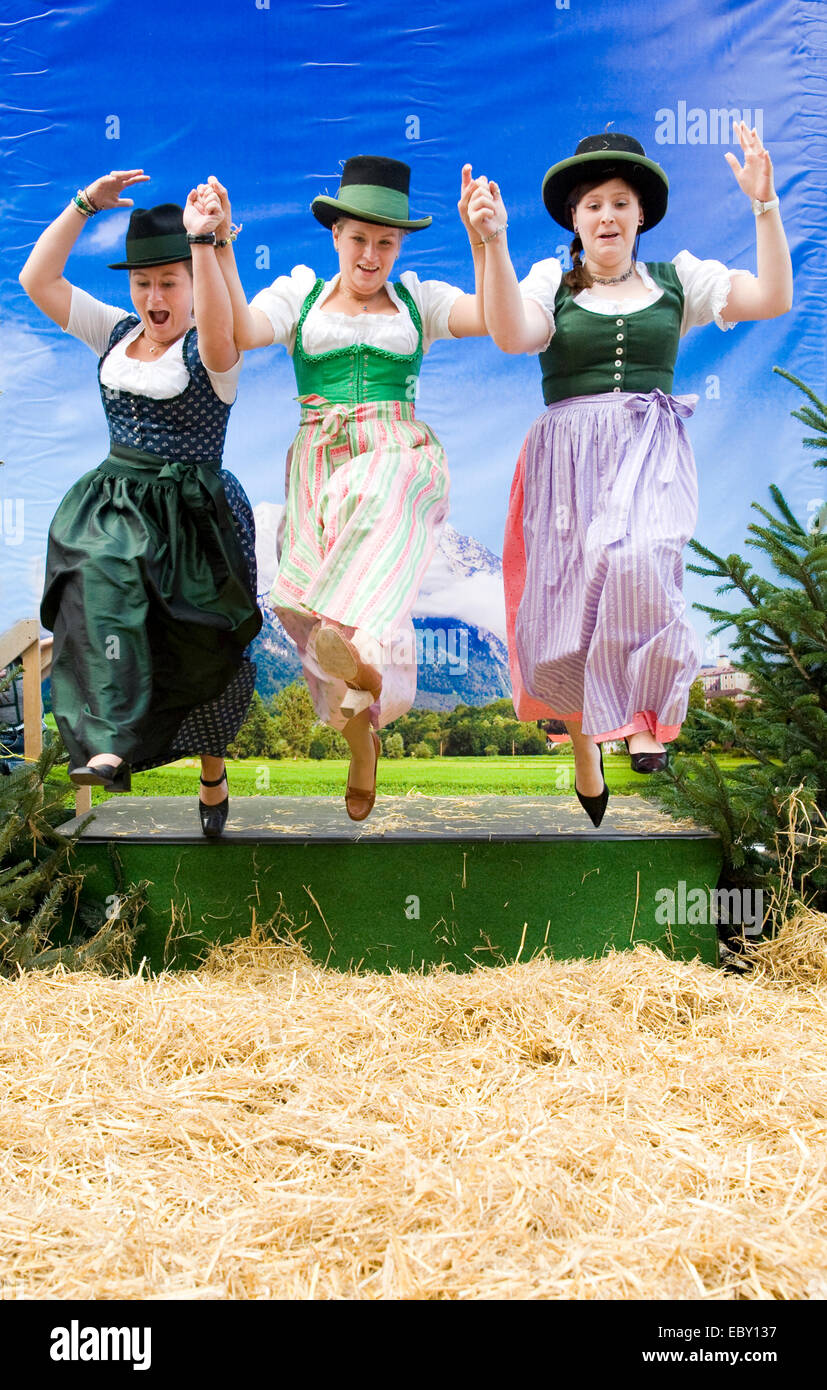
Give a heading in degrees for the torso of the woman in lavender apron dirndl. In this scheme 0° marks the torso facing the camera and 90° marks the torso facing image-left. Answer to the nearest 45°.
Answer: approximately 0°

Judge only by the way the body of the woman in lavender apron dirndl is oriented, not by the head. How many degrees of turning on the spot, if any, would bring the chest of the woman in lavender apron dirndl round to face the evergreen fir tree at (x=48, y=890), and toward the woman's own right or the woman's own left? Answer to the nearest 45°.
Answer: approximately 90° to the woman's own right

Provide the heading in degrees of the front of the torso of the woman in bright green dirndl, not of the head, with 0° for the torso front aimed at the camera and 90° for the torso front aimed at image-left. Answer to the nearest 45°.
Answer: approximately 0°

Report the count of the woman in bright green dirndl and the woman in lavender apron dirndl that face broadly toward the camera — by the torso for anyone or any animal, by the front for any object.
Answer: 2

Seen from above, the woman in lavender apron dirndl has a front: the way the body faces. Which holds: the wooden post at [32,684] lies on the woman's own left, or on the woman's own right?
on the woman's own right

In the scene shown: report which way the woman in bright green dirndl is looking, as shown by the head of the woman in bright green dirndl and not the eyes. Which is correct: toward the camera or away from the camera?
toward the camera

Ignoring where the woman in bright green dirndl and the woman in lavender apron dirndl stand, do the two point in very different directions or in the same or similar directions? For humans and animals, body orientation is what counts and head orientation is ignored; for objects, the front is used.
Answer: same or similar directions
